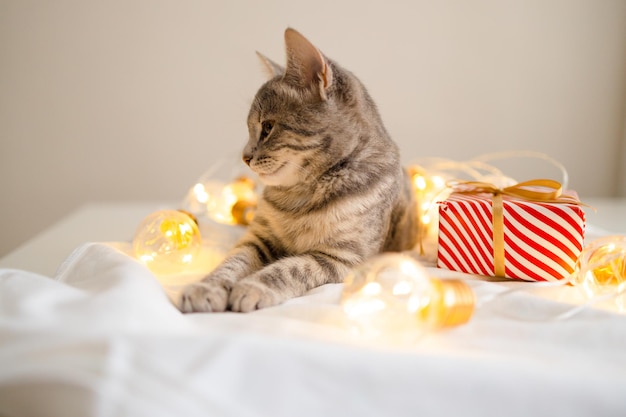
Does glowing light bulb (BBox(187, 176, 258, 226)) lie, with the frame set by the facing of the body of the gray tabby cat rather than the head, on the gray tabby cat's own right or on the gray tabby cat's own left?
on the gray tabby cat's own right

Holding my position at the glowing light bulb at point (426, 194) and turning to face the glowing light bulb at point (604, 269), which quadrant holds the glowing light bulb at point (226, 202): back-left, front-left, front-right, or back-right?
back-right

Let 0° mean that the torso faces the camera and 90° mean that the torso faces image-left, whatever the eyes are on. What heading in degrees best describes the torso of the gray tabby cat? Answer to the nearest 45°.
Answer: approximately 45°
